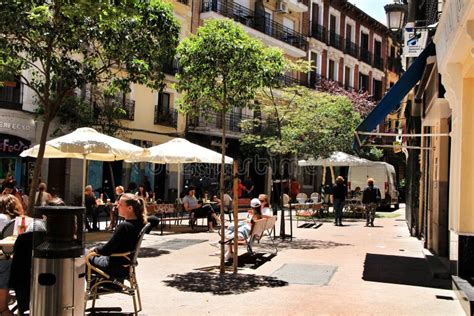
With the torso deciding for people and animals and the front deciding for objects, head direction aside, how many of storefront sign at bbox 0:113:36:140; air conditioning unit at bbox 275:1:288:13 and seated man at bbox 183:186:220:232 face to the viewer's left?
0

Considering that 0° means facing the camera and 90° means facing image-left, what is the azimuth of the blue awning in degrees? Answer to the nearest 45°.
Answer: approximately 90°

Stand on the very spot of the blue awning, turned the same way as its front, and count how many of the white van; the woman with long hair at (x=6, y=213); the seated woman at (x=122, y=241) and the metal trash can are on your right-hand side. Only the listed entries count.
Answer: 1

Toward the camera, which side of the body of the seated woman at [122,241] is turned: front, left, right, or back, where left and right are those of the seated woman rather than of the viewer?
left

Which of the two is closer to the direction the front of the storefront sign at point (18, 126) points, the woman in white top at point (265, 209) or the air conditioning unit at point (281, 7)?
the woman in white top

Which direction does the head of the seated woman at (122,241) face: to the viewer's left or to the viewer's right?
to the viewer's left

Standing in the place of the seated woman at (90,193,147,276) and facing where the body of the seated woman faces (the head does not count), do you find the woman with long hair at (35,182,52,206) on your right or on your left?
on your right

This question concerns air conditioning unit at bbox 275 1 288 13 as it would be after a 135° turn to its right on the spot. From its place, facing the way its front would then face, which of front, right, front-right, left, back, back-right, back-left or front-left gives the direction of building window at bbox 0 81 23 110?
front-left

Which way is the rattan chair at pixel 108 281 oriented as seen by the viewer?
to the viewer's left

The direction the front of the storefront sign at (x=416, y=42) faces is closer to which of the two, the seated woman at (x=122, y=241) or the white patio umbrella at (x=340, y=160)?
the seated woman

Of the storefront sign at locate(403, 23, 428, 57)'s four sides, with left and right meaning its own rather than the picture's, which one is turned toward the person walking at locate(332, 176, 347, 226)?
back

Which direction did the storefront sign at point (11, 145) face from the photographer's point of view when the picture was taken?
facing the viewer and to the right of the viewer

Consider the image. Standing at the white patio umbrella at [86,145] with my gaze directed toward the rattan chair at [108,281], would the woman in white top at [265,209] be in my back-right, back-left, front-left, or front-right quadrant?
front-left

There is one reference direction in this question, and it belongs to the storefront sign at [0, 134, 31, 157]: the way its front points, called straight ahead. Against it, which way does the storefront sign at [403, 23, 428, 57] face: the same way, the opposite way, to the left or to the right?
to the right

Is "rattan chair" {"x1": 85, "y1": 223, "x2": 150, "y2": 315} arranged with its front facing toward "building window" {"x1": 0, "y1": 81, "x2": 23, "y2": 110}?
no
